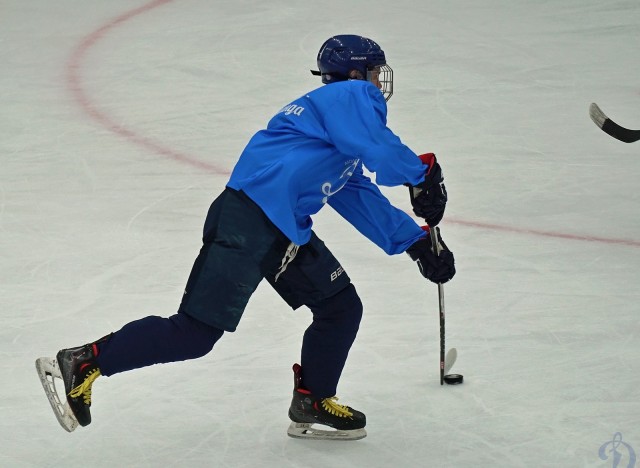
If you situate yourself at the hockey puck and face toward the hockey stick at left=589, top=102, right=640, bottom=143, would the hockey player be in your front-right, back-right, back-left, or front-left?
back-left

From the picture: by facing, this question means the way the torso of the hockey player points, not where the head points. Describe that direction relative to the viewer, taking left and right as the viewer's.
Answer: facing to the right of the viewer

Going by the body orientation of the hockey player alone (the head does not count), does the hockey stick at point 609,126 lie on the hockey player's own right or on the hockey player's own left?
on the hockey player's own left

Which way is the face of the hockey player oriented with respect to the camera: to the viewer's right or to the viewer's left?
to the viewer's right
